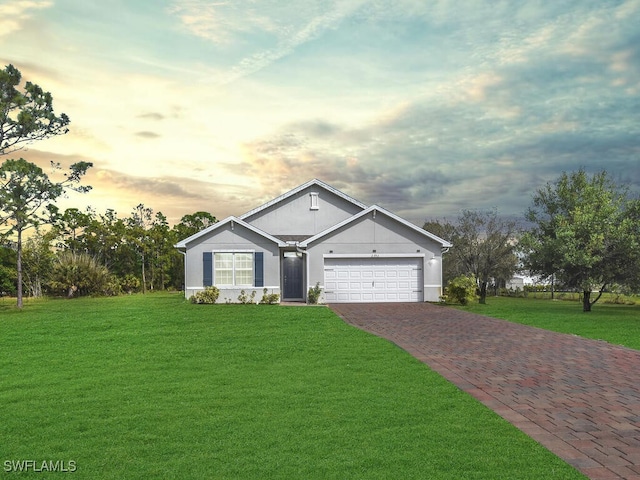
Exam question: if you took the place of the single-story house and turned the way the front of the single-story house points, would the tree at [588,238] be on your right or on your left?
on your left

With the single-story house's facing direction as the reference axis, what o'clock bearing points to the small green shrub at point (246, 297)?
The small green shrub is roughly at 1 o'clock from the single-story house.

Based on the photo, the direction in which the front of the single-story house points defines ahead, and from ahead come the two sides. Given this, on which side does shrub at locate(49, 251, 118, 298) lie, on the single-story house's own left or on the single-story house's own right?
on the single-story house's own right

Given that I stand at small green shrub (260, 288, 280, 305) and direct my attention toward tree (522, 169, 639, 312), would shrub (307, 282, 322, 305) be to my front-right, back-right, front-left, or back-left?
front-left

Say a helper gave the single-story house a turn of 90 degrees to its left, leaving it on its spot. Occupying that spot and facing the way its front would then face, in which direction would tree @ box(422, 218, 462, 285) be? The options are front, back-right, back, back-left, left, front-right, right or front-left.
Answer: front-left

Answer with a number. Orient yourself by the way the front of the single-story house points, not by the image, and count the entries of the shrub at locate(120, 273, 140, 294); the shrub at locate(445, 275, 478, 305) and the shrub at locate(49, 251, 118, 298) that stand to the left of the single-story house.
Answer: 1

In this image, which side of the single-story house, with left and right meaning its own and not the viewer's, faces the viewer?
front

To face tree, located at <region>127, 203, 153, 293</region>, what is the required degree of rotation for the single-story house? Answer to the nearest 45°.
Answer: approximately 135° to its right

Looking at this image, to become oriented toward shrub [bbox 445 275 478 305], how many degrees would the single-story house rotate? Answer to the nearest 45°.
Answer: approximately 90° to its left

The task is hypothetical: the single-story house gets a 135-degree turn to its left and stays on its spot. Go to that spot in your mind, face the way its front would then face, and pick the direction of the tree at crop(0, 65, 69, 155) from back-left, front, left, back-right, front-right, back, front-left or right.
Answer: back-left

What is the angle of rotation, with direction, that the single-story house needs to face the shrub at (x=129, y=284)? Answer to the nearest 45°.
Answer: approximately 135° to its right

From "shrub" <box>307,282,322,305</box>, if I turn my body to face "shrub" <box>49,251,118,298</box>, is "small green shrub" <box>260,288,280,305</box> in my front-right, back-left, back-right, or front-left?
front-left

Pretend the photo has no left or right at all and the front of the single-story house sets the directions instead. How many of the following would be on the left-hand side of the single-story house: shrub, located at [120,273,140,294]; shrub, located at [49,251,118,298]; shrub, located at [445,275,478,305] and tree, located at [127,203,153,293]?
1
